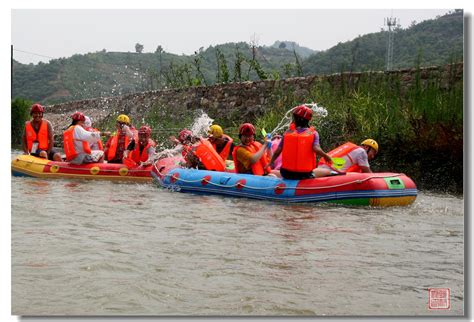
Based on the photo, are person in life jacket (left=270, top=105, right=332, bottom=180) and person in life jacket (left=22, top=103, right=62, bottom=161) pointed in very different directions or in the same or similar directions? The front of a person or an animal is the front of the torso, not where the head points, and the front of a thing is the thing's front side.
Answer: very different directions

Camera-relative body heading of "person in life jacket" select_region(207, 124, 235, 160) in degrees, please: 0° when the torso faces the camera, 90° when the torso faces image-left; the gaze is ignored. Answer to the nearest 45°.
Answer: approximately 45°

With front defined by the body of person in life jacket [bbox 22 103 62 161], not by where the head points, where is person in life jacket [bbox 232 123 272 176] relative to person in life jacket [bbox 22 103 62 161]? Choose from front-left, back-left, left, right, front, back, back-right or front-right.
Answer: front-left

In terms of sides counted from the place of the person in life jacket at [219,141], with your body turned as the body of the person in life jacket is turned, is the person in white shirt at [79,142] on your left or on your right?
on your right

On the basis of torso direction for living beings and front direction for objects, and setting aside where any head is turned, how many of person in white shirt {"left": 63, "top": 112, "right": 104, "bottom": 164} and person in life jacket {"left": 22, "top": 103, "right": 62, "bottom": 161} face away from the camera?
0

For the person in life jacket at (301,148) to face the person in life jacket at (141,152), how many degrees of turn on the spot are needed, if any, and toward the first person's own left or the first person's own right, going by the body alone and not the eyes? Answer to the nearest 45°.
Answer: approximately 45° to the first person's own left

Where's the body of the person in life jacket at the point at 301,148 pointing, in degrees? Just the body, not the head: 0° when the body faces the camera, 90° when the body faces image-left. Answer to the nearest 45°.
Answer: approximately 180°

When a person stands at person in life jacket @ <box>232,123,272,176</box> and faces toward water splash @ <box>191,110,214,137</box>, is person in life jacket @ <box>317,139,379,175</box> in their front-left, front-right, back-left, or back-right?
back-right
